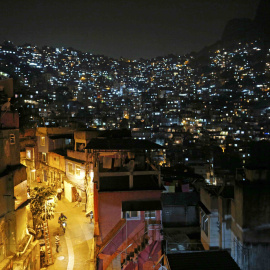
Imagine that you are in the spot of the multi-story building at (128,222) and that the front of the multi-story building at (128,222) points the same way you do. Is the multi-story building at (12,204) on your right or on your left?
on your right

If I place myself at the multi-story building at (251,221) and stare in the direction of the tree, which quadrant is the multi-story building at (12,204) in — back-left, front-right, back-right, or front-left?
front-left
